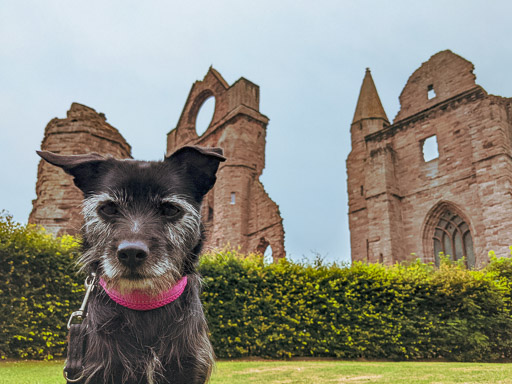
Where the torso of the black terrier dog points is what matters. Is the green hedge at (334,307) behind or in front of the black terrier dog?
behind

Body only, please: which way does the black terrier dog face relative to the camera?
toward the camera

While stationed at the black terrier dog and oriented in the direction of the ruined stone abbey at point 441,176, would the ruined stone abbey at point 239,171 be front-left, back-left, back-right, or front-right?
front-left

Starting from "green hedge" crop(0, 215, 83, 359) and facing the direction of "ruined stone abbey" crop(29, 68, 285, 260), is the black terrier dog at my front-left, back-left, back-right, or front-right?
back-right

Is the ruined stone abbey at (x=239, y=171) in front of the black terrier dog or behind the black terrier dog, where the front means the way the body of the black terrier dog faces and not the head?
behind

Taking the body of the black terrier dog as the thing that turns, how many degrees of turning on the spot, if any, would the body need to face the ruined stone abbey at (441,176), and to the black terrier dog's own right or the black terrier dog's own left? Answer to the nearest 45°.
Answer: approximately 135° to the black terrier dog's own left

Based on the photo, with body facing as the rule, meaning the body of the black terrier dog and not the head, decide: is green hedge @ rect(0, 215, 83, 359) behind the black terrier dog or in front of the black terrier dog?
behind
